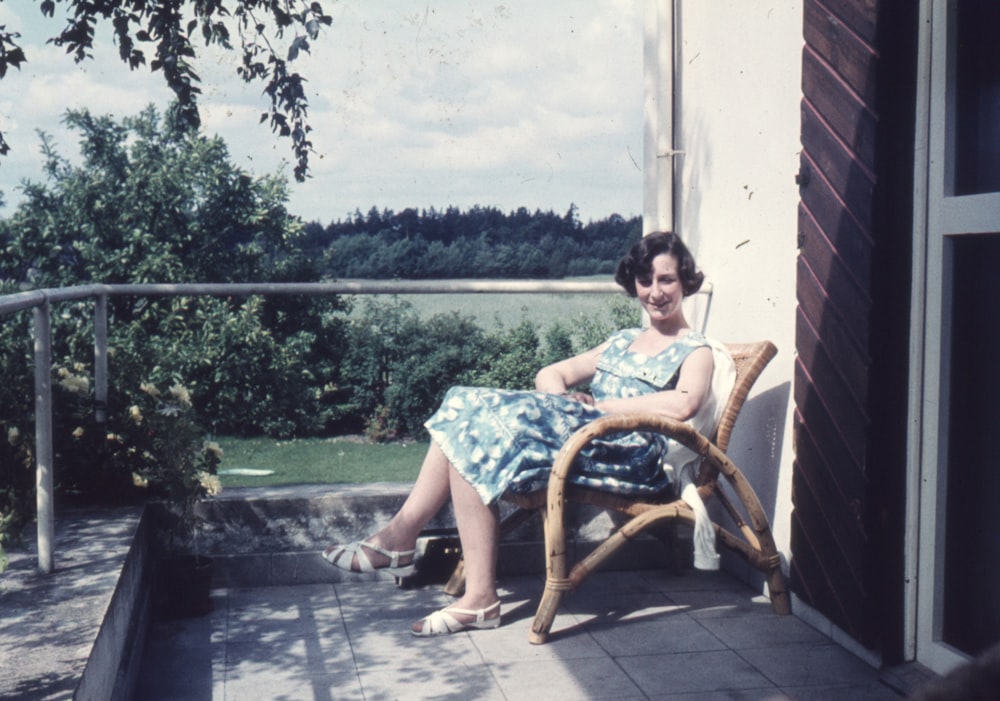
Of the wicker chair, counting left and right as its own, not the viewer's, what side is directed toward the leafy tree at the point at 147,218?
right

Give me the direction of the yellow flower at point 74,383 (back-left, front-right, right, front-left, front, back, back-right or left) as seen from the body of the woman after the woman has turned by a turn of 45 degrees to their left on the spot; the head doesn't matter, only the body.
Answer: right

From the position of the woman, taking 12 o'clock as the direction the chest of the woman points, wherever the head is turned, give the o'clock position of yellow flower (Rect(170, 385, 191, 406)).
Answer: The yellow flower is roughly at 2 o'clock from the woman.

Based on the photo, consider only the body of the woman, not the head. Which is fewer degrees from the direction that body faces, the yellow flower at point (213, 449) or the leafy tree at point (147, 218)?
the yellow flower

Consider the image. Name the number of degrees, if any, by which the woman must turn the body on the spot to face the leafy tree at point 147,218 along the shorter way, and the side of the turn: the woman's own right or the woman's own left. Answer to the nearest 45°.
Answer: approximately 90° to the woman's own right

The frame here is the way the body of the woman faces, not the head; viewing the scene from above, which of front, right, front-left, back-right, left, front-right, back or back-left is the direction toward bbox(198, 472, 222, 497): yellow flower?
front-right

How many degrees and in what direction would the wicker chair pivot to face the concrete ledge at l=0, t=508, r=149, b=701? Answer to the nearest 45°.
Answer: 0° — it already faces it

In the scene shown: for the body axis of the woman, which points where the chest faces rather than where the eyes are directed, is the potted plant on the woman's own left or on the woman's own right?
on the woman's own right

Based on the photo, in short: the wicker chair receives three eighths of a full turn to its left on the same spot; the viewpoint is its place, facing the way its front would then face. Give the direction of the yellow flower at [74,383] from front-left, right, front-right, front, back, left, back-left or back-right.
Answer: back

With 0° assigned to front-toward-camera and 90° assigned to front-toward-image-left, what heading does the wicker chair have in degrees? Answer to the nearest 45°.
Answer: approximately 45°

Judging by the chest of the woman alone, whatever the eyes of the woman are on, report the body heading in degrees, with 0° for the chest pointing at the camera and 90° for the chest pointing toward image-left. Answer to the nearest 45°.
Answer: approximately 45°

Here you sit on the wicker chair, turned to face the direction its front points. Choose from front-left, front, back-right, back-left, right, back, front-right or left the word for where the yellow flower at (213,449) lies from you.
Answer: front-right
